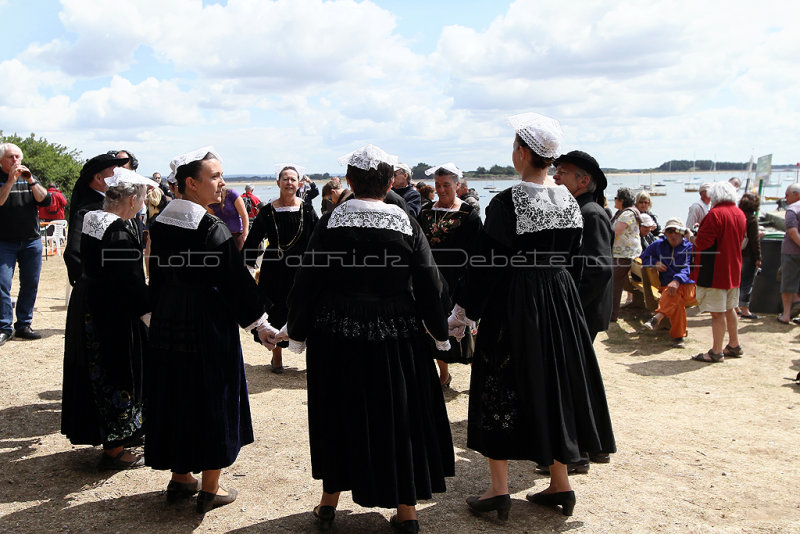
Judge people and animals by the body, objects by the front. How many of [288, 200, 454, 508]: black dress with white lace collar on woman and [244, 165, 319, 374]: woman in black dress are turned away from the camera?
1

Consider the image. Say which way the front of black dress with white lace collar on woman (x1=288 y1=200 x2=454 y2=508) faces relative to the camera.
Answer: away from the camera

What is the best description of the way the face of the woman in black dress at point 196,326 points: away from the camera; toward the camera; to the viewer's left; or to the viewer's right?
to the viewer's right

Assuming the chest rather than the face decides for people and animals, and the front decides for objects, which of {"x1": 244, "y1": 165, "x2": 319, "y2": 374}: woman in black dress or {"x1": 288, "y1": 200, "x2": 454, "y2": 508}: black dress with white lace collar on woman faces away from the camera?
{"x1": 288, "y1": 200, "x2": 454, "y2": 508}: black dress with white lace collar on woman

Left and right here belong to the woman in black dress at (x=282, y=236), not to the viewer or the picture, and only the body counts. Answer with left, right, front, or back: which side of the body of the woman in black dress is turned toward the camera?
front

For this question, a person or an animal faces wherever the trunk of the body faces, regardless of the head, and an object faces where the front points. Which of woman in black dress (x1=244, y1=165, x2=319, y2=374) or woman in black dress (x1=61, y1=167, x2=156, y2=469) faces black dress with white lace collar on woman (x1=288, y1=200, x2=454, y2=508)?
woman in black dress (x1=244, y1=165, x2=319, y2=374)

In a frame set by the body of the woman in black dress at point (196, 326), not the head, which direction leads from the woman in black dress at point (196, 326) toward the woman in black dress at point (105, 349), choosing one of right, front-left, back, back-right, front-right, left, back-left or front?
left

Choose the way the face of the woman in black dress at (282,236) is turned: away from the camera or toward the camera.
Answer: toward the camera

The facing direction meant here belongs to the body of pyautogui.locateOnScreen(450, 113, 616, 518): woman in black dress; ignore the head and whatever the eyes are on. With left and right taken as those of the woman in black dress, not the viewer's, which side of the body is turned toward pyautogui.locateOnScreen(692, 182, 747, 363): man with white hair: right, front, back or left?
right

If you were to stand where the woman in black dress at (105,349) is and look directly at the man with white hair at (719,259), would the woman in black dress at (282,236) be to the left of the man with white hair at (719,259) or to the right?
left

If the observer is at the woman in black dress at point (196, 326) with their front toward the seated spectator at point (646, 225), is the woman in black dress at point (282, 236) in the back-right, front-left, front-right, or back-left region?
front-left

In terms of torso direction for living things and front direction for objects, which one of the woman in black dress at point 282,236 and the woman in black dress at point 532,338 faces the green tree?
the woman in black dress at point 532,338

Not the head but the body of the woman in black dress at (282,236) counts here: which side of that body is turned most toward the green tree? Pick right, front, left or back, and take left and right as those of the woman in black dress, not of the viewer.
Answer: back
